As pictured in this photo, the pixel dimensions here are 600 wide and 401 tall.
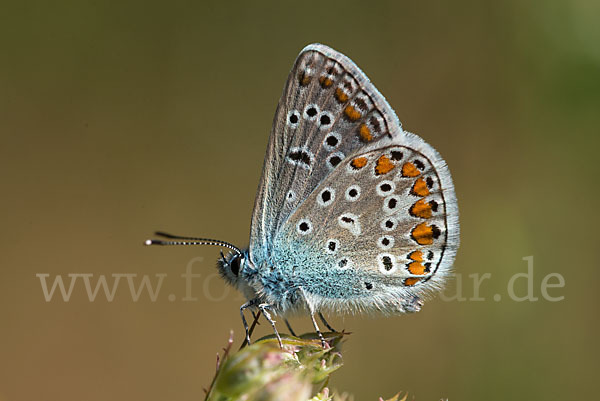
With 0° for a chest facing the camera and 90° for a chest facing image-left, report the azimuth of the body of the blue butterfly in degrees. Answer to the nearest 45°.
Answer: approximately 90°
